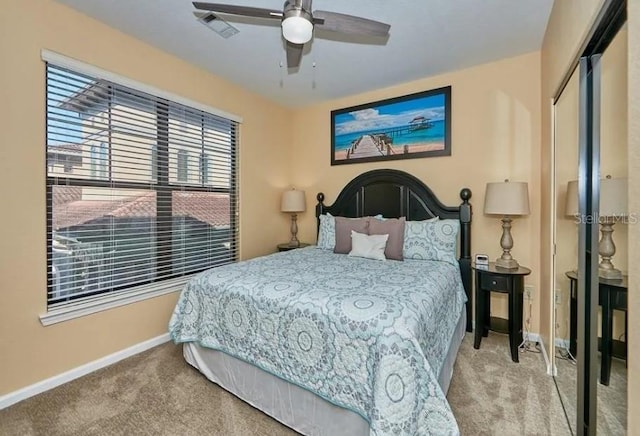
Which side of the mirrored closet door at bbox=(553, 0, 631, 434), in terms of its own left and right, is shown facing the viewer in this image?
left

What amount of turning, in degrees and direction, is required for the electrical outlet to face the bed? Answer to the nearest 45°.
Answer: approximately 45° to its right

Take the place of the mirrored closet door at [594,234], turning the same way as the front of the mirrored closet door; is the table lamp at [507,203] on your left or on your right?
on your right

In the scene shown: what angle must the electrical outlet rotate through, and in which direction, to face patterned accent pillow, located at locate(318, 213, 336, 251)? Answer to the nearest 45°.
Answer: approximately 90° to its right

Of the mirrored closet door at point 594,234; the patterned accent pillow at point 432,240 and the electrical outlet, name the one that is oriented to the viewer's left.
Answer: the mirrored closet door

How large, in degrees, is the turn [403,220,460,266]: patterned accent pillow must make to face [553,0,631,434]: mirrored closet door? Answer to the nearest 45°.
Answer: approximately 45° to its left

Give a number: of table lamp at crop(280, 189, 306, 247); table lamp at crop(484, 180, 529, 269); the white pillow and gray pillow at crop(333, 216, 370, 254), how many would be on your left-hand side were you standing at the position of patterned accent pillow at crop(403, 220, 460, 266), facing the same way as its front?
1

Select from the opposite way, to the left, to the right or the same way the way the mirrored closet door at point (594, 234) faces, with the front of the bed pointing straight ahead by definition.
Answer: to the right

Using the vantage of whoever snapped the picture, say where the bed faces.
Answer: facing the viewer and to the left of the viewer

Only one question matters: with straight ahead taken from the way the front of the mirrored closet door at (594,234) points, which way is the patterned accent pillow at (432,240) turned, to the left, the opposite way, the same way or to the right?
to the left
